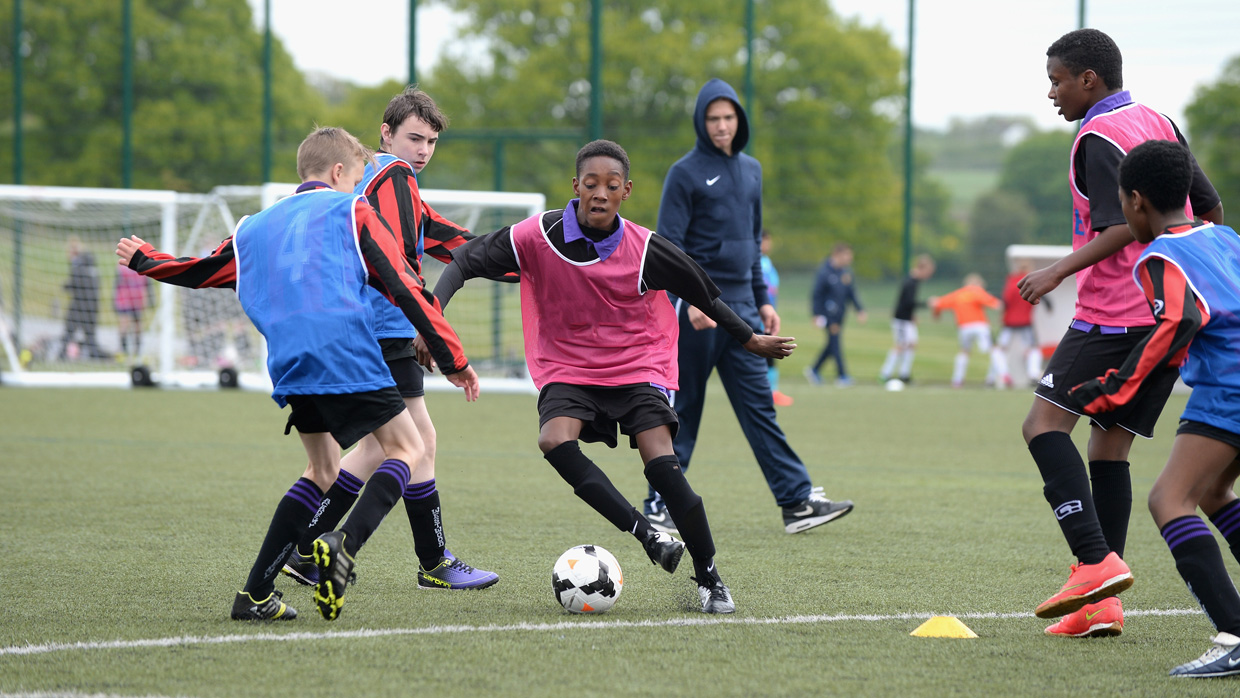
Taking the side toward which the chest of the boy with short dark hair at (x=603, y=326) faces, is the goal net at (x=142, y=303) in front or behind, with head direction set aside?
behind

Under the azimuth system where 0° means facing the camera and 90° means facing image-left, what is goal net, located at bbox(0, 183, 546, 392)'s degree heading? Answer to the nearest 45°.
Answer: approximately 0°

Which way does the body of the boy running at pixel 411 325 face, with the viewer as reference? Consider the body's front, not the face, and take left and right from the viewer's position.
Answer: facing to the right of the viewer

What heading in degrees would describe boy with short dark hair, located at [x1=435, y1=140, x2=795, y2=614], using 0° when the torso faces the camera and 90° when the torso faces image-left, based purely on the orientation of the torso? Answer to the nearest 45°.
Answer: approximately 0°

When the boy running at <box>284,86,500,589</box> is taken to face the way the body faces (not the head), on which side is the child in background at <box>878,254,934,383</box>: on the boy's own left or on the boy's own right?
on the boy's own left

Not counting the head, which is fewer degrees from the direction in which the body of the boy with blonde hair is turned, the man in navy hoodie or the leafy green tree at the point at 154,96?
the man in navy hoodie

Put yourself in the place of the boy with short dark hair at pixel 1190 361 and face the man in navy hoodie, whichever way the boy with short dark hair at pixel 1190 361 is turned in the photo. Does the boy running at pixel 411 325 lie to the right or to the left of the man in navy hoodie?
left

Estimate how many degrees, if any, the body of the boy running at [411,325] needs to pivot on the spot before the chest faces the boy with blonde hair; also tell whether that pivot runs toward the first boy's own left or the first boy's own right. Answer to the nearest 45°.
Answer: approximately 135° to the first boy's own right

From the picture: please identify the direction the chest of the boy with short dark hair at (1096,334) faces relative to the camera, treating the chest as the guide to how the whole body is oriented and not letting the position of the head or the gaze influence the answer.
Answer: to the viewer's left

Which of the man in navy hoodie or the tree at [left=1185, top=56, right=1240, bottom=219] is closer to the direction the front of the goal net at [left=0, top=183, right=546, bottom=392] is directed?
the man in navy hoodie

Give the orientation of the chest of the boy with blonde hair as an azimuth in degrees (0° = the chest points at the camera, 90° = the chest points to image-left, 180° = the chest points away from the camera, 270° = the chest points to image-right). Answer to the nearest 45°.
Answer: approximately 225°
